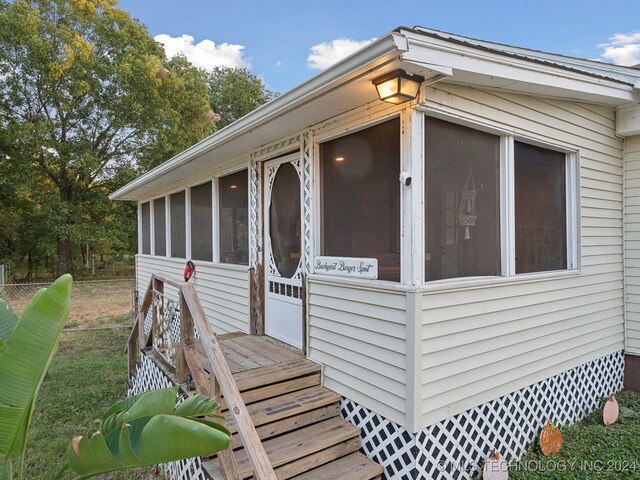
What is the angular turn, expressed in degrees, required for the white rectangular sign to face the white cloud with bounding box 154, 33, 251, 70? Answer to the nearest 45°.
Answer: approximately 135° to its right

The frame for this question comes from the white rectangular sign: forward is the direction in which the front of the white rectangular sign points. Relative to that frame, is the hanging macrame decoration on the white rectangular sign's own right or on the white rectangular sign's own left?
on the white rectangular sign's own left

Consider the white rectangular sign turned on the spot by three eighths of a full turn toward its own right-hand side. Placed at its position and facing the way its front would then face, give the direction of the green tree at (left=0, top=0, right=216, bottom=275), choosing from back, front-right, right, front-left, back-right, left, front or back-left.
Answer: front-left

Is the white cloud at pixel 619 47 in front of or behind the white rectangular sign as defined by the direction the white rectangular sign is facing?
behind

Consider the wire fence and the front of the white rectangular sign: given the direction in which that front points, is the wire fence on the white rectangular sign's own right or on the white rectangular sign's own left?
on the white rectangular sign's own right

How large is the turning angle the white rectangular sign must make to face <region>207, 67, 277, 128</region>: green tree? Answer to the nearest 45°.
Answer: approximately 135° to its right

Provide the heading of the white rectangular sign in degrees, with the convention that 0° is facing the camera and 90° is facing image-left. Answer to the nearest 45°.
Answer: approximately 45°
